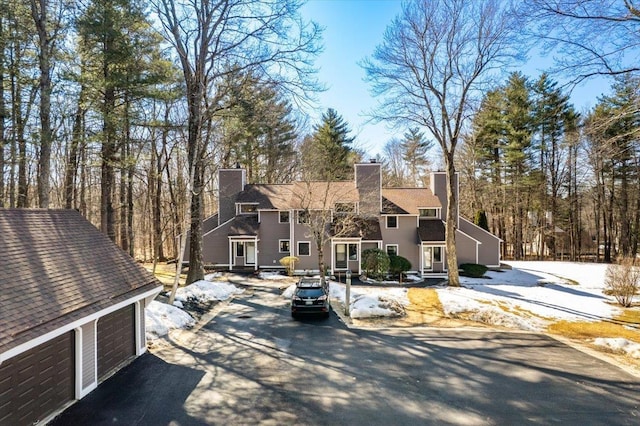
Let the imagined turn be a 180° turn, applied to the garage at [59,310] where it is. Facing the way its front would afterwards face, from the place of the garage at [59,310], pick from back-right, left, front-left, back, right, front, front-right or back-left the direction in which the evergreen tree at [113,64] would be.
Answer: front-right

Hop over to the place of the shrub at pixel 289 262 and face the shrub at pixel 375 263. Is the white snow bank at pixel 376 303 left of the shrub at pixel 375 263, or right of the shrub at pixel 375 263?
right

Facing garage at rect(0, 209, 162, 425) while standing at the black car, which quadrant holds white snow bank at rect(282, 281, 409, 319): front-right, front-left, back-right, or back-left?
back-left

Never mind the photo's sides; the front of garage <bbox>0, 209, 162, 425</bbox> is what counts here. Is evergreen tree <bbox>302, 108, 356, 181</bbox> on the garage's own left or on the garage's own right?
on the garage's own left

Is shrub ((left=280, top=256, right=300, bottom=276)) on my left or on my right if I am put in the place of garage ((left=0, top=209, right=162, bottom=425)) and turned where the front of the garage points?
on my left

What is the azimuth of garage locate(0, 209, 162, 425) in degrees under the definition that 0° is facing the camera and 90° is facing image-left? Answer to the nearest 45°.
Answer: approximately 315°

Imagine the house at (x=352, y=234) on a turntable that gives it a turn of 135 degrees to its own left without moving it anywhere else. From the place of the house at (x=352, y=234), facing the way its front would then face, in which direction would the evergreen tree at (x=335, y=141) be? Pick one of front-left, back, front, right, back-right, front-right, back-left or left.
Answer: front-left

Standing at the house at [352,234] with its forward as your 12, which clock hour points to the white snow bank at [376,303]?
The white snow bank is roughly at 12 o'clock from the house.

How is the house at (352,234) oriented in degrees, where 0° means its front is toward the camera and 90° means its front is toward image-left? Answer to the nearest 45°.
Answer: approximately 0°
